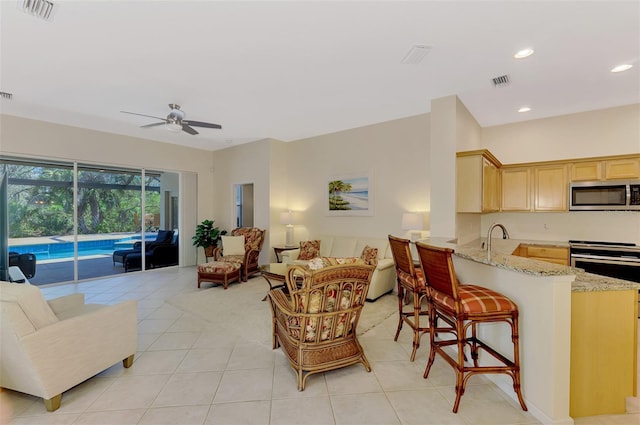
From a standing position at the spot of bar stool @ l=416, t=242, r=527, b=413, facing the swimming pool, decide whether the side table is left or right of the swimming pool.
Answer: right

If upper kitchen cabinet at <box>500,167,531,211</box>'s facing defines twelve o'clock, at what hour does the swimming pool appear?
The swimming pool is roughly at 2 o'clock from the upper kitchen cabinet.

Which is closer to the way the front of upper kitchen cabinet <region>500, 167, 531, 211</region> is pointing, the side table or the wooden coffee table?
the wooden coffee table

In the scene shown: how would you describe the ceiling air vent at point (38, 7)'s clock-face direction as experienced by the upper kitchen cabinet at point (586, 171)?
The ceiling air vent is roughly at 1 o'clock from the upper kitchen cabinet.

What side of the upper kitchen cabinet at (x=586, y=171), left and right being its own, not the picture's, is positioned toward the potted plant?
right

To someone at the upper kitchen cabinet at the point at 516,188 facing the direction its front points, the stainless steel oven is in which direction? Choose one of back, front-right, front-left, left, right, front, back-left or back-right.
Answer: left
